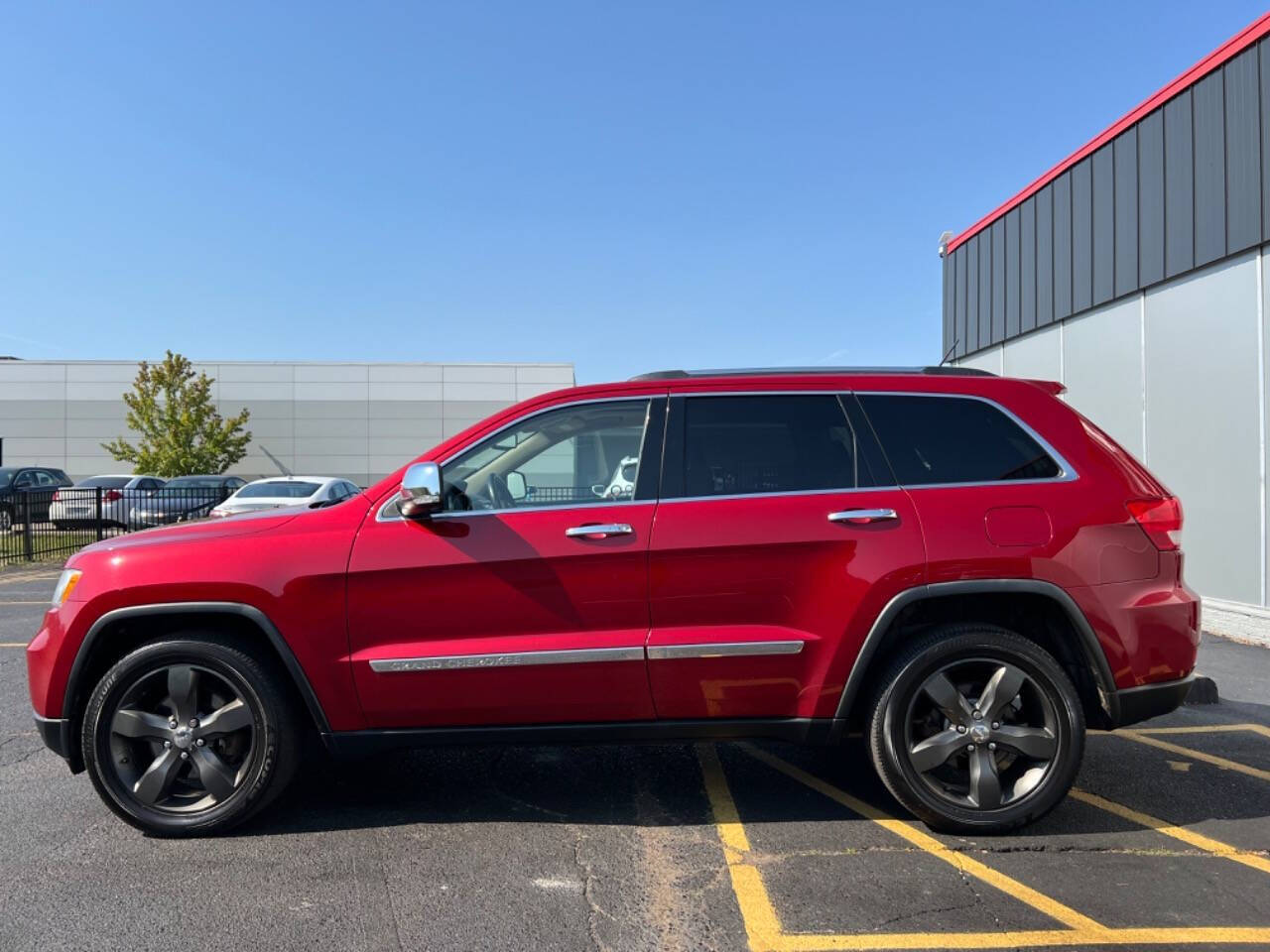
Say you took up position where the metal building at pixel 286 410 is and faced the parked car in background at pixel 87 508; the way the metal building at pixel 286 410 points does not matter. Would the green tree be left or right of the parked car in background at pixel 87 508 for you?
right

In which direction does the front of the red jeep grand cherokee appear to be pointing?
to the viewer's left

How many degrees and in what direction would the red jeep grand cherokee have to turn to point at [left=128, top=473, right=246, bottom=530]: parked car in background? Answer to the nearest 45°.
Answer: approximately 45° to its right

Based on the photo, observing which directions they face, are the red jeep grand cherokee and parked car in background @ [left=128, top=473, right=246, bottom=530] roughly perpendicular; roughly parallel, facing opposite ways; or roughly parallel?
roughly perpendicular

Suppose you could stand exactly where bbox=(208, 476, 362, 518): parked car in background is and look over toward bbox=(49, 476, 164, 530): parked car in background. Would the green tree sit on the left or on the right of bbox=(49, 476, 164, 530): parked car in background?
right

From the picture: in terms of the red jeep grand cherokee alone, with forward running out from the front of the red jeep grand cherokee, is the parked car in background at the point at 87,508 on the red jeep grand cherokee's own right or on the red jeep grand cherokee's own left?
on the red jeep grand cherokee's own right
